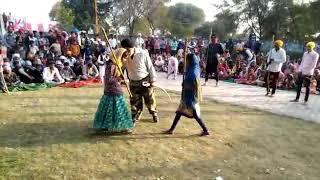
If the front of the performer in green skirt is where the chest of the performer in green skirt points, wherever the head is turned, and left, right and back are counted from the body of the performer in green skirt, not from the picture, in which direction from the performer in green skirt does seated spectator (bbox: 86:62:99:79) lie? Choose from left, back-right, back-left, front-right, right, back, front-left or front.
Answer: left

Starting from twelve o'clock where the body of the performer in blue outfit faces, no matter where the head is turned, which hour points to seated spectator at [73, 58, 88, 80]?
The seated spectator is roughly at 2 o'clock from the performer in blue outfit.

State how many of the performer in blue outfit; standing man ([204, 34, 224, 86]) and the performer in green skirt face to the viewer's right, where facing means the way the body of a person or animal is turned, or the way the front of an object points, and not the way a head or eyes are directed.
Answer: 1

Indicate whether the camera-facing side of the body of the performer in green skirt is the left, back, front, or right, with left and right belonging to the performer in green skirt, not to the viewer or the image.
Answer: right

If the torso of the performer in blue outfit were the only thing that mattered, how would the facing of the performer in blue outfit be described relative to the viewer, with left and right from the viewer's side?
facing to the left of the viewer

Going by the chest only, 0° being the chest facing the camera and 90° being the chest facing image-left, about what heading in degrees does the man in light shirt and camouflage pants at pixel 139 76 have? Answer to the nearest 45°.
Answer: approximately 45°

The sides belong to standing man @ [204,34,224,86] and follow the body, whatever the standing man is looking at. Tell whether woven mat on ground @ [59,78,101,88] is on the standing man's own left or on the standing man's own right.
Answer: on the standing man's own right

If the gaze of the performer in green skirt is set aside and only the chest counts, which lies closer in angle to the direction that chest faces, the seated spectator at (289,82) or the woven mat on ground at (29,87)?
the seated spectator

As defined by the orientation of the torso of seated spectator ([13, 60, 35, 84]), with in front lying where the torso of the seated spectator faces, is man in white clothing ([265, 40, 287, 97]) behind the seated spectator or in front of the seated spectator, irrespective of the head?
in front

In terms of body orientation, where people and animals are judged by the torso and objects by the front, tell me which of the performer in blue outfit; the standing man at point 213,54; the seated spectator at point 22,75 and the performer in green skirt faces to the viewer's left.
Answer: the performer in blue outfit

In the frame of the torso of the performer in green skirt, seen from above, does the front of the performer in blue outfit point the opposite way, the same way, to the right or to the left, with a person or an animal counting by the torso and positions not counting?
the opposite way

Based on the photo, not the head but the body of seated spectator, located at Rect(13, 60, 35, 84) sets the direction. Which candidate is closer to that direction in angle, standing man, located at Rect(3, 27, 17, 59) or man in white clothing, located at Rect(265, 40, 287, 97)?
the man in white clothing

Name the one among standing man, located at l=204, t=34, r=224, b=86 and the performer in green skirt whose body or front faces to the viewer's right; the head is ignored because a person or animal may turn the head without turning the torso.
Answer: the performer in green skirt

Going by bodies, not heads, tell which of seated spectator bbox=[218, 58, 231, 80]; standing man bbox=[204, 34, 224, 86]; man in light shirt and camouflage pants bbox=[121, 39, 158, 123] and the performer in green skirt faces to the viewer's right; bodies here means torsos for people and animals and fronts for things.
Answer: the performer in green skirt
